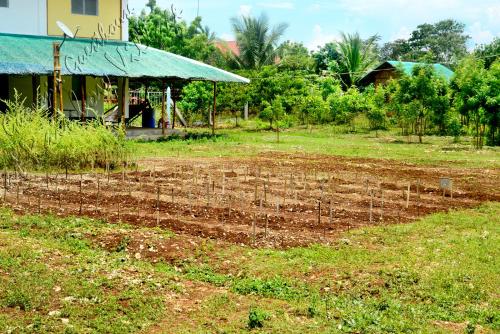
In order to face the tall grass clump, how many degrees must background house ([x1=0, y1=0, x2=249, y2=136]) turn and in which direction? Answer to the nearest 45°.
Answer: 0° — it already faces it

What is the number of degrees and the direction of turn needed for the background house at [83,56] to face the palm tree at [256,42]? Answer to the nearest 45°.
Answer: approximately 135° to its left

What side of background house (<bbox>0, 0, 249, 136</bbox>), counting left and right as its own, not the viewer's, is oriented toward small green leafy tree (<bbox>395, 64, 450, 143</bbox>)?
left

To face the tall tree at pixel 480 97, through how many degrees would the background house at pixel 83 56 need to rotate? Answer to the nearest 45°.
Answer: approximately 90° to its left

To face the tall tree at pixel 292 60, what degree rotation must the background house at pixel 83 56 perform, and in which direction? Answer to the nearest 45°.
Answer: approximately 135° to its left

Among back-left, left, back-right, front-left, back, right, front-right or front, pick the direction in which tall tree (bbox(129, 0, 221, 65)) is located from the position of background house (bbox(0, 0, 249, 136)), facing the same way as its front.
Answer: back

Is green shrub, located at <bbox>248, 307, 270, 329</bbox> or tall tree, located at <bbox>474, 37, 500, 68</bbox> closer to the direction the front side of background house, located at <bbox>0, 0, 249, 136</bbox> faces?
the green shrub

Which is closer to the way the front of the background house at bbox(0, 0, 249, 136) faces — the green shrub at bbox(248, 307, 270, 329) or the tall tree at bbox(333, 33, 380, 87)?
the green shrub

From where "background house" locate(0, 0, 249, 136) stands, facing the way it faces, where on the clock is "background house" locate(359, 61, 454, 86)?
"background house" locate(359, 61, 454, 86) is roughly at 8 o'clock from "background house" locate(0, 0, 249, 136).

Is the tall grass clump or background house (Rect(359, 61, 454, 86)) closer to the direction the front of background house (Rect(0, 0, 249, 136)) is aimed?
the tall grass clump

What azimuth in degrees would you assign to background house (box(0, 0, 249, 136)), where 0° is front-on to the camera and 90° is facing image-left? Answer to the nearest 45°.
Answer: approximately 0°

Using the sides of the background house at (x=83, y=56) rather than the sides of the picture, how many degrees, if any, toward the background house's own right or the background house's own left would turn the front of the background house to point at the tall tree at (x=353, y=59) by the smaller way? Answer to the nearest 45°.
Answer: approximately 135° to the background house's own left
